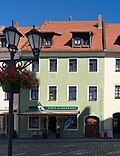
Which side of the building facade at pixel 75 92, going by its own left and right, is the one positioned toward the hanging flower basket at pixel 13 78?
front

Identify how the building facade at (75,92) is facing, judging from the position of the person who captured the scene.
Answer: facing the viewer
